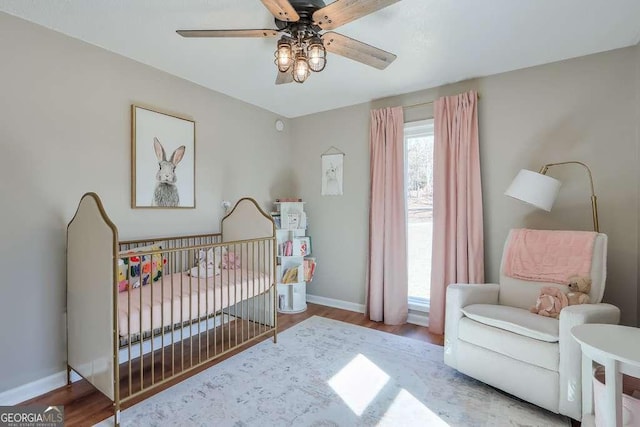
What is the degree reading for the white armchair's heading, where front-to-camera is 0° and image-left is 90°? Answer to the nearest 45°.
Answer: approximately 45°

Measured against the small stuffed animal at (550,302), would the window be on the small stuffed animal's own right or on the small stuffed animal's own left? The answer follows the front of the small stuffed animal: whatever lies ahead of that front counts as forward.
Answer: on the small stuffed animal's own right

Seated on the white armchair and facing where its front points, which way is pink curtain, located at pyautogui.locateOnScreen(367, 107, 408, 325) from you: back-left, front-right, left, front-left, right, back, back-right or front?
right

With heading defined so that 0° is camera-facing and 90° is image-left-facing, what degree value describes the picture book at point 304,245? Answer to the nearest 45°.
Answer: approximately 45°

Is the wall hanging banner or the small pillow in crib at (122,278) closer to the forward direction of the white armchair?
the small pillow in crib

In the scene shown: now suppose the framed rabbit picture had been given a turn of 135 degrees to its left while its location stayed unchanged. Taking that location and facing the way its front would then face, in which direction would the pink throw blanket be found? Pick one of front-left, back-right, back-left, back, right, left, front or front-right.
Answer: back-right

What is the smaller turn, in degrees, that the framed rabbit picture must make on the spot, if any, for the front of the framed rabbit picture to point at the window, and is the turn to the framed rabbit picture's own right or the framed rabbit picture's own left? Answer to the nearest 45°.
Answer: approximately 45° to the framed rabbit picture's own left

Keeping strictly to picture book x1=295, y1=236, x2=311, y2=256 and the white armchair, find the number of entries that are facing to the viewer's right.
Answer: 0

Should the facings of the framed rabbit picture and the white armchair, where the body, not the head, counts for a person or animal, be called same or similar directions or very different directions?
very different directions

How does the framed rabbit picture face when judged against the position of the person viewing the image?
facing the viewer and to the right of the viewer

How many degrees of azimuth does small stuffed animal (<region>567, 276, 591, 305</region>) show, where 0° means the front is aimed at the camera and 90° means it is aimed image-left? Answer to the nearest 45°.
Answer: approximately 45°

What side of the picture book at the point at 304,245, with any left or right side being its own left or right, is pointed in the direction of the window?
left

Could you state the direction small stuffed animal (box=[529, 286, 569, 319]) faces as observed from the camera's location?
facing the viewer and to the left of the viewer
